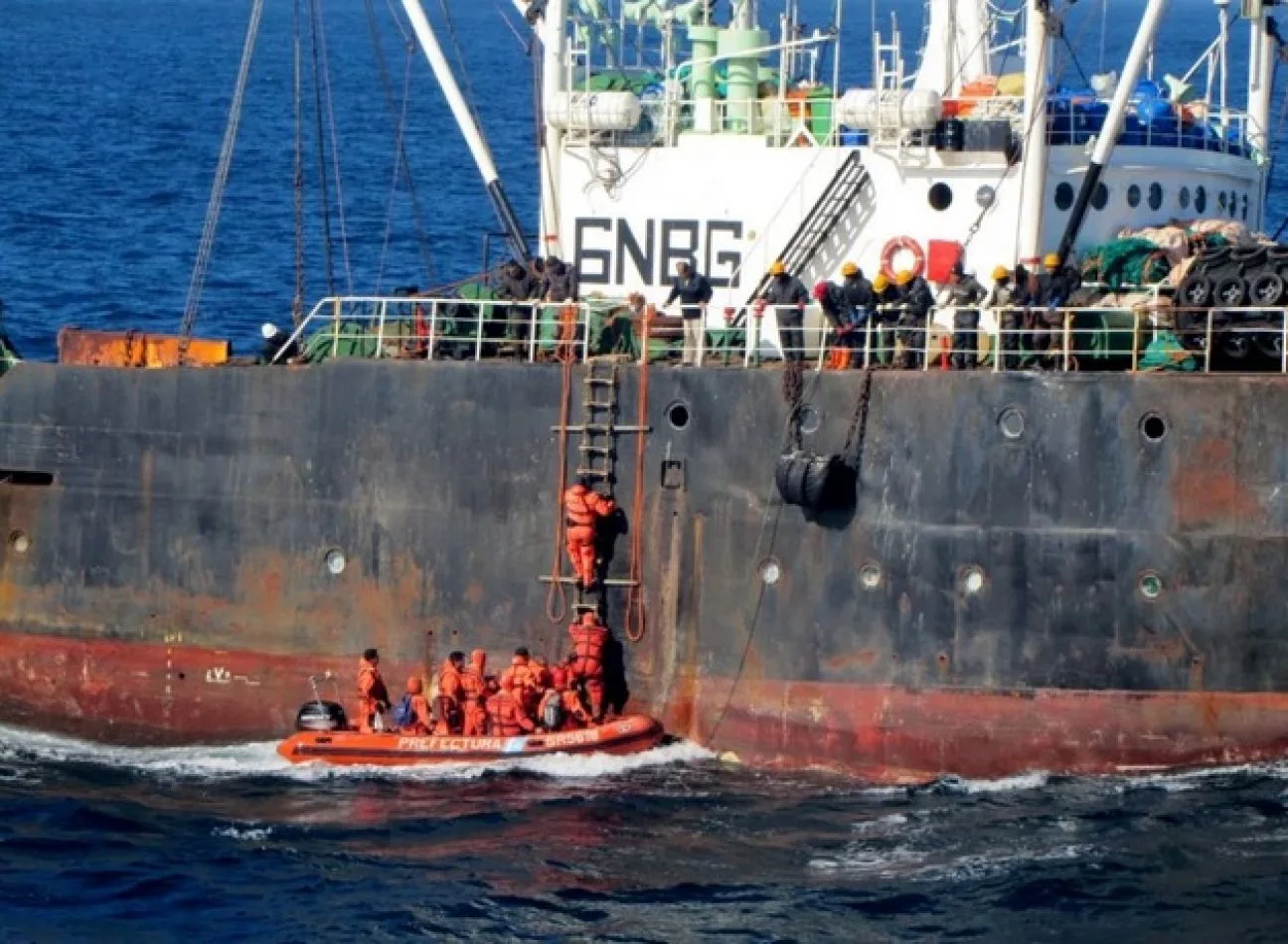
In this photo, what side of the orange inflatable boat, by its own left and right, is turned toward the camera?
right

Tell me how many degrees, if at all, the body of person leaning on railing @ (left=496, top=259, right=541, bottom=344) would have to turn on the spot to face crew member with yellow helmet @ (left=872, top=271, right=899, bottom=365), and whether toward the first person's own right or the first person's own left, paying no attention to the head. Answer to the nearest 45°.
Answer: approximately 45° to the first person's own left

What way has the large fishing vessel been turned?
to the viewer's right

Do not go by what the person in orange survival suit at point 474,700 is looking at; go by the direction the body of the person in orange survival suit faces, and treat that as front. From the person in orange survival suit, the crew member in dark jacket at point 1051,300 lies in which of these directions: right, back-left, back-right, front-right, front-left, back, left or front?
front-right

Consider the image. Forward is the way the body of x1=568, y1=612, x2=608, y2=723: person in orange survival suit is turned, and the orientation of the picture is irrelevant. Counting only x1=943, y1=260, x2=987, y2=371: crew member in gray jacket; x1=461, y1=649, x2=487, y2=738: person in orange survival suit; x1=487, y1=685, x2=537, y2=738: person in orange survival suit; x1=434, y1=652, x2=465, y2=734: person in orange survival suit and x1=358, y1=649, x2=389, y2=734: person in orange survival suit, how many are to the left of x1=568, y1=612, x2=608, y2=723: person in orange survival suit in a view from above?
4

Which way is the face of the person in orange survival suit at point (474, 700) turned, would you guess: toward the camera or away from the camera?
away from the camera

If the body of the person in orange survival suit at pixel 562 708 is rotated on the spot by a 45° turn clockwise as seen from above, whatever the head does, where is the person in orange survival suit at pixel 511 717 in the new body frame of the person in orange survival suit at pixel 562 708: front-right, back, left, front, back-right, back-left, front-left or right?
back-left

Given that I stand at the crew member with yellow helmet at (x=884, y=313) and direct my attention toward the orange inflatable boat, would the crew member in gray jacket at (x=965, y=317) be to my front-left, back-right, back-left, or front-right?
back-left

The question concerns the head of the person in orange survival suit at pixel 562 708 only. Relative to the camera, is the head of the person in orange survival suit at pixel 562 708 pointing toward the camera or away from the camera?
away from the camera

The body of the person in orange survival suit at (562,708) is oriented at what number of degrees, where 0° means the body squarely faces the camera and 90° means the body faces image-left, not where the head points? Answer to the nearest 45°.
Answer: approximately 180°

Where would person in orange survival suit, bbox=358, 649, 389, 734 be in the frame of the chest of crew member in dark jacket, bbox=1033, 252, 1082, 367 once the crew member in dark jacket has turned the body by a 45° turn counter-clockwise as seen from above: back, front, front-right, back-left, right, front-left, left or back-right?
back-right

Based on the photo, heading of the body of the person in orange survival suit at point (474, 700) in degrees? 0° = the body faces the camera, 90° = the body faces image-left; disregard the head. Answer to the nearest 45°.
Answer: approximately 225°

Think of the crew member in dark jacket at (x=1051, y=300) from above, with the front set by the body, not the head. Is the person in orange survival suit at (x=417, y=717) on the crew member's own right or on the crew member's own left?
on the crew member's own right
